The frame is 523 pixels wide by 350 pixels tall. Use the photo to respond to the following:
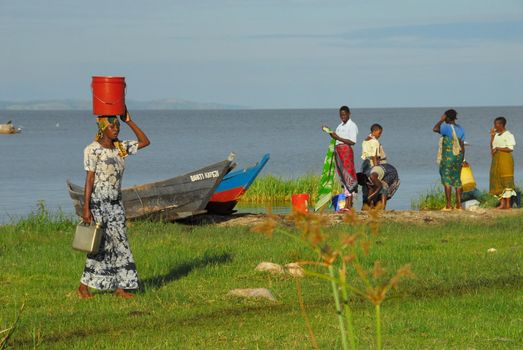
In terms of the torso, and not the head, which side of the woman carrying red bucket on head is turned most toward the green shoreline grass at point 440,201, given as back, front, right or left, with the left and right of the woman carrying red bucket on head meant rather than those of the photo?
left

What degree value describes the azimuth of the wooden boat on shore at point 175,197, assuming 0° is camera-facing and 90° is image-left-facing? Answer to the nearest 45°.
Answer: approximately 270°

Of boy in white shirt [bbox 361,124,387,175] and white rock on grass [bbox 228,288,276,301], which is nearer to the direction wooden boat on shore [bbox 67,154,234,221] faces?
the boy in white shirt

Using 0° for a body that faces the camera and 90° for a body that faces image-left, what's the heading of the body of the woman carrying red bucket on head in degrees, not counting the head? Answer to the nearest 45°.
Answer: approximately 315°

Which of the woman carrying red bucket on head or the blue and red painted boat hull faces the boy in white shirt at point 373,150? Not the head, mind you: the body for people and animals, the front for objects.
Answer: the blue and red painted boat hull

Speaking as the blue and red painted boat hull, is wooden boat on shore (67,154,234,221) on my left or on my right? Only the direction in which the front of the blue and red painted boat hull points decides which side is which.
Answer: on my right

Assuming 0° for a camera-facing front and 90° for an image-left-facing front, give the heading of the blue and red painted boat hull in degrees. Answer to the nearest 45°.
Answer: approximately 270°

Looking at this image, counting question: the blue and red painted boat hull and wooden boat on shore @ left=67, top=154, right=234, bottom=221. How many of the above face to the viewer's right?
2

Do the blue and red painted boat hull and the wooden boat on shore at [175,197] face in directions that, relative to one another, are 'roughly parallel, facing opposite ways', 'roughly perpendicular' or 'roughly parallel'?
roughly parallel
